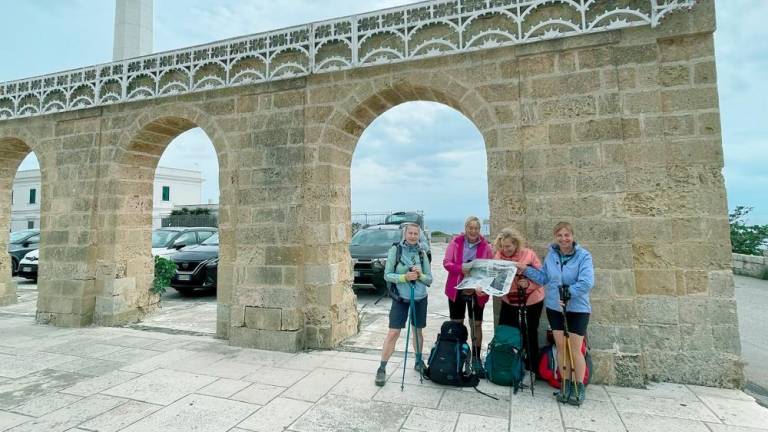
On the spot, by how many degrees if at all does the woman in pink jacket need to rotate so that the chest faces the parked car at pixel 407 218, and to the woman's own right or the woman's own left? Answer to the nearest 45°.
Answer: approximately 180°

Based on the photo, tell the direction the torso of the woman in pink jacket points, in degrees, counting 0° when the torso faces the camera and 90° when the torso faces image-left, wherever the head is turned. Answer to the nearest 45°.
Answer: approximately 0°

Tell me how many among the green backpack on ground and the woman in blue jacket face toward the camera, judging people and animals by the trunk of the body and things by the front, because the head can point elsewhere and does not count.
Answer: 2

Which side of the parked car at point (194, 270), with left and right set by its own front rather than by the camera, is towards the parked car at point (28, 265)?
right

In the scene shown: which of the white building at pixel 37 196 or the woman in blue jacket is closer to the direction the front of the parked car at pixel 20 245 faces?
the woman in blue jacket
